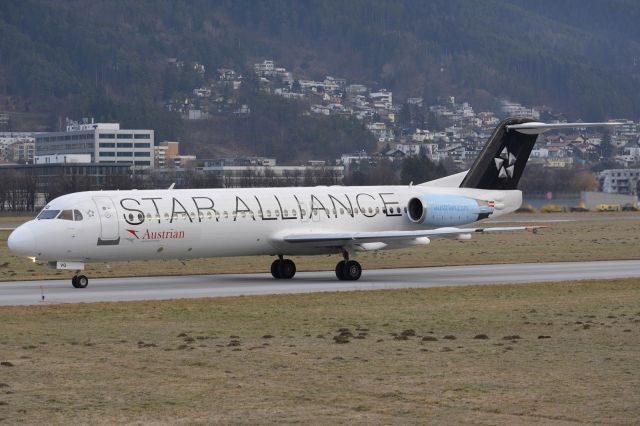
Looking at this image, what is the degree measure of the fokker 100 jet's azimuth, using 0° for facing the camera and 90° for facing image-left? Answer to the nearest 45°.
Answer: approximately 45°
